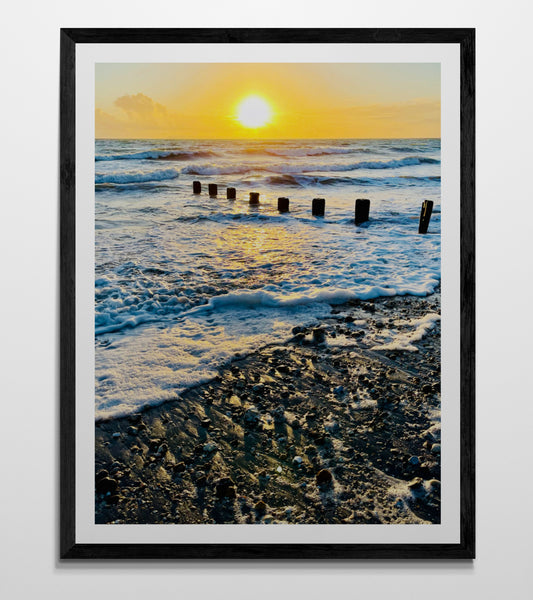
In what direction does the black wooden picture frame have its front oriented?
toward the camera
